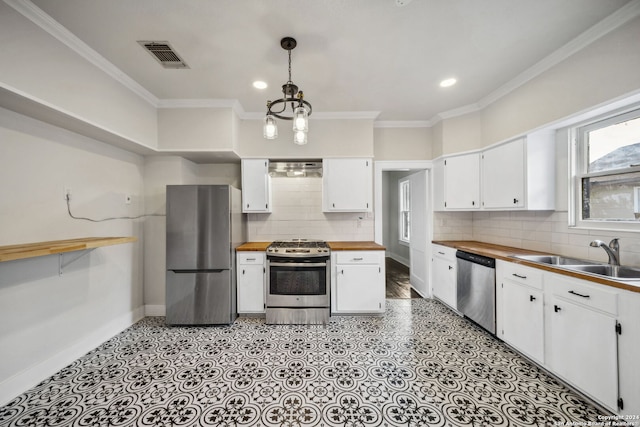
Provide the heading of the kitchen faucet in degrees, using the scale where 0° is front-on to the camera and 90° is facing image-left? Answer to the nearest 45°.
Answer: approximately 45°

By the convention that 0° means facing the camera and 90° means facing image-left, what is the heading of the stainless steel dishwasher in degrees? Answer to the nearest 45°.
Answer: approximately 45°

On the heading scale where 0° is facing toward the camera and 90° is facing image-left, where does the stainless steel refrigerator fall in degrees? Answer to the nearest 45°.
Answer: approximately 0°

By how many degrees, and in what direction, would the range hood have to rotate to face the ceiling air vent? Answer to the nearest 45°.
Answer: approximately 45° to its right

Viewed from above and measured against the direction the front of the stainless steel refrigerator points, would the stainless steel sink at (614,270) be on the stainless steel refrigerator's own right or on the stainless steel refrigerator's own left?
on the stainless steel refrigerator's own left

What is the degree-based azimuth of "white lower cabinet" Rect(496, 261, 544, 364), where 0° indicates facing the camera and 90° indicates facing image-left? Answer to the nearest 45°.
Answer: approximately 45°

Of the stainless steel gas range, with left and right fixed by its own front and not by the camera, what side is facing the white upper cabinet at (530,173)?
left

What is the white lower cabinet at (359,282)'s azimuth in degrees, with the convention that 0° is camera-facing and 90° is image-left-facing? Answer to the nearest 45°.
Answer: approximately 0°
